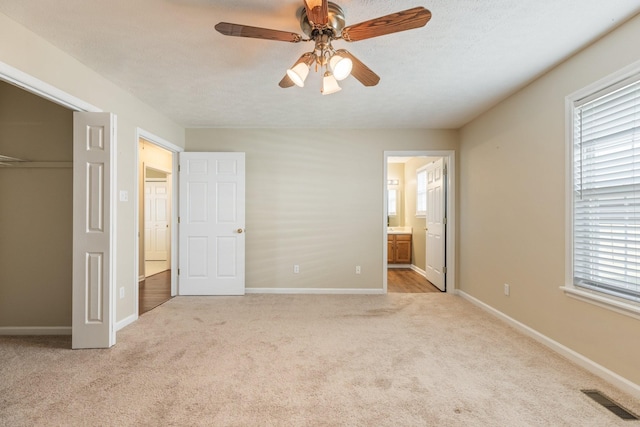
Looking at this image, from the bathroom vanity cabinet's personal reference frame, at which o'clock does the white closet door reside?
The white closet door is roughly at 1 o'clock from the bathroom vanity cabinet.

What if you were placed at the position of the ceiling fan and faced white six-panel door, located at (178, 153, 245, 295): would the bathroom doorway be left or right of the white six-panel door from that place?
right

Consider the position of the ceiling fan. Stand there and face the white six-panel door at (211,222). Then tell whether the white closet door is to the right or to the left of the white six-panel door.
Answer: left

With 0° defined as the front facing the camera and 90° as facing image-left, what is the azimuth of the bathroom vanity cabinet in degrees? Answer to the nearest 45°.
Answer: approximately 0°
